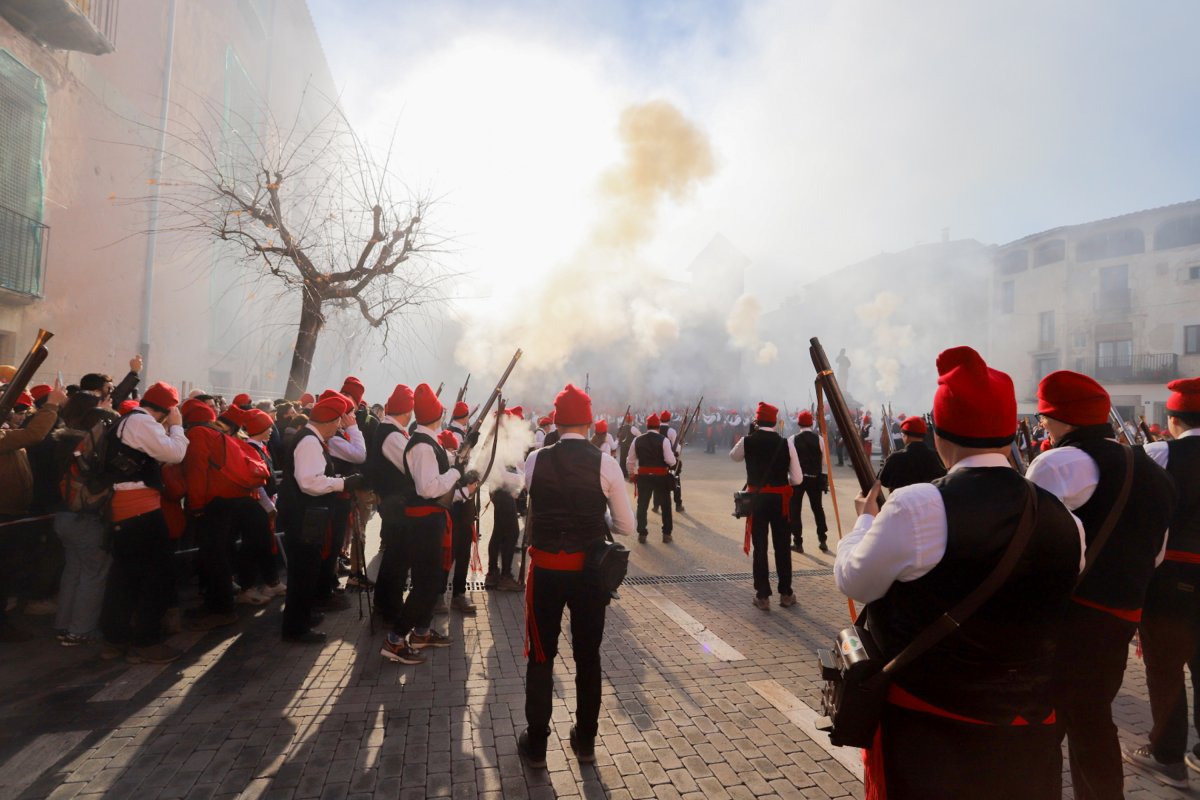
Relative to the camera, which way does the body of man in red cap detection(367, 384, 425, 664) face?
to the viewer's right

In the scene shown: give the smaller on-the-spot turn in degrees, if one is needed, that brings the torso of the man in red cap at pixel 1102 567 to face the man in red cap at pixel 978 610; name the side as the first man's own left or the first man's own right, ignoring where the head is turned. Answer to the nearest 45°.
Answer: approximately 135° to the first man's own left

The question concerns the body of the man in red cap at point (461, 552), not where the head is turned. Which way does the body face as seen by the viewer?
to the viewer's right

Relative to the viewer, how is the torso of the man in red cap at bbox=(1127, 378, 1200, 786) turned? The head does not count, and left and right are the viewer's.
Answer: facing away from the viewer and to the left of the viewer

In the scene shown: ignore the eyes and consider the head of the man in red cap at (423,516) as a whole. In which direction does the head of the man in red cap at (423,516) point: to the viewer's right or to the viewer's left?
to the viewer's right

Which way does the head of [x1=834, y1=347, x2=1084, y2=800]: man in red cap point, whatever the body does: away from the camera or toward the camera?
away from the camera

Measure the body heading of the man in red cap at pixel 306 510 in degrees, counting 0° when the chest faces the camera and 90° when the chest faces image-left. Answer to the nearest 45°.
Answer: approximately 270°

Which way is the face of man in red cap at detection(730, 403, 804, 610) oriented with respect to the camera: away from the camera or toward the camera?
away from the camera

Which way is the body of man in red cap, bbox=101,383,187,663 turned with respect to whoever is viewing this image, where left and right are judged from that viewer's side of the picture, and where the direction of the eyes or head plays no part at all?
facing to the right of the viewer

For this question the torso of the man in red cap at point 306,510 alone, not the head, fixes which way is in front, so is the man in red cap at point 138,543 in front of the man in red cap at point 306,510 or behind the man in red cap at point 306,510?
behind

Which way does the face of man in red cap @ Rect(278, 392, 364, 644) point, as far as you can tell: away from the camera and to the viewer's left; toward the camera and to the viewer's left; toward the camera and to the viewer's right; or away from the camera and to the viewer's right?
away from the camera and to the viewer's right

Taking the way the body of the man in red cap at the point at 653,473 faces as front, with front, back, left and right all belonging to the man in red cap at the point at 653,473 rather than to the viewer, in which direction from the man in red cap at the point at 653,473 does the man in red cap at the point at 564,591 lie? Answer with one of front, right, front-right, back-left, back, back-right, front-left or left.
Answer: back

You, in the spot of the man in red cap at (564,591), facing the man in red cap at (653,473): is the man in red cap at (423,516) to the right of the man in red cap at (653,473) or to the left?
left
